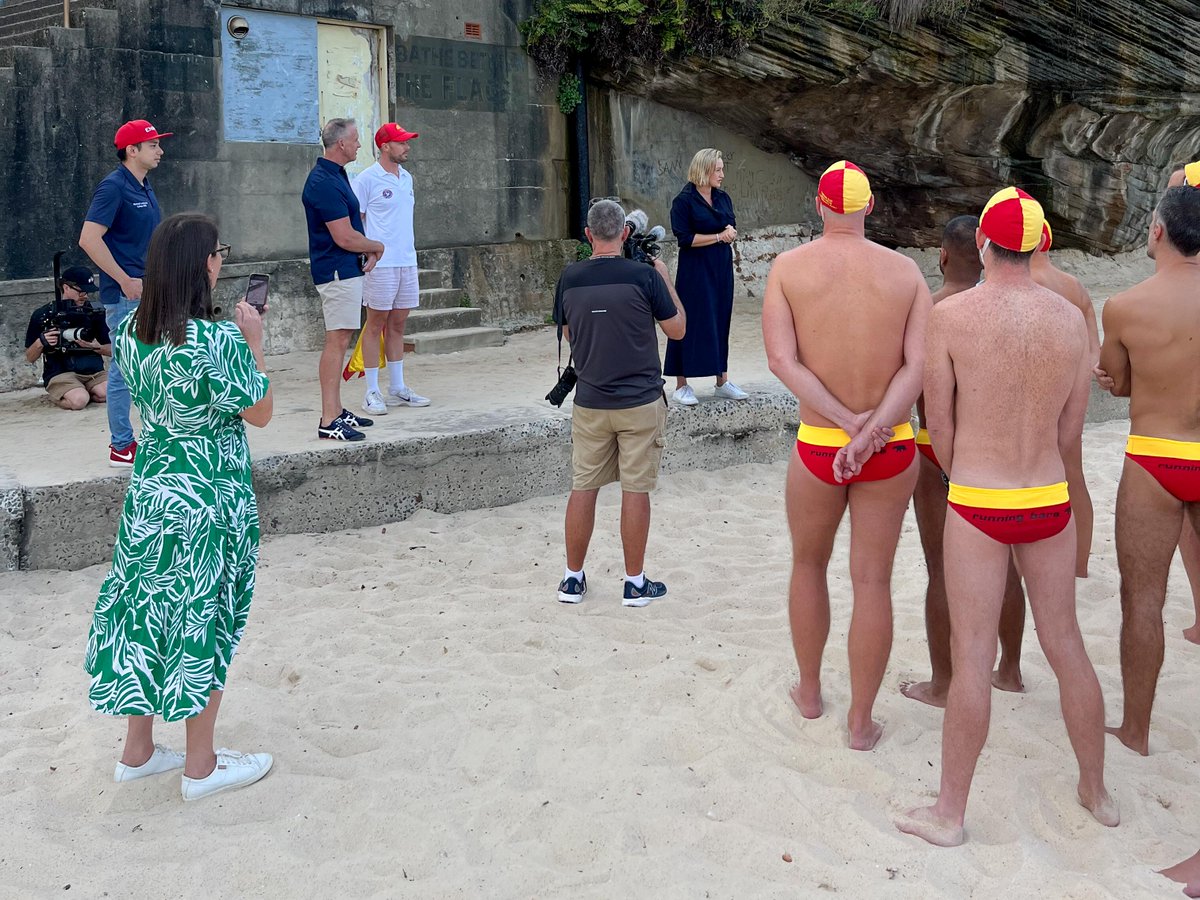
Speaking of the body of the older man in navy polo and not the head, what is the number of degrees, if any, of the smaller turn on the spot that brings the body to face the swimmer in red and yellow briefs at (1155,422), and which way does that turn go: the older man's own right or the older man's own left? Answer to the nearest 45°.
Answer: approximately 45° to the older man's own right

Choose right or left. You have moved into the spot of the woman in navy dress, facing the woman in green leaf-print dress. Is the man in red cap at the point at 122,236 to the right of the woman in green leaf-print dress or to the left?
right

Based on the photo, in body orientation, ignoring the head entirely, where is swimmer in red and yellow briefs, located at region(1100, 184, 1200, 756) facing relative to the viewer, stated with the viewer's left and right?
facing away from the viewer and to the left of the viewer

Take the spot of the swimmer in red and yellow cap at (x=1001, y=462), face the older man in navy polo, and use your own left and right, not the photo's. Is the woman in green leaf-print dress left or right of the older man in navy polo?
left

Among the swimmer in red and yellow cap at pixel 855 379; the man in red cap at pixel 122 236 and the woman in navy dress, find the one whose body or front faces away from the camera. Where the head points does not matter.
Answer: the swimmer in red and yellow cap

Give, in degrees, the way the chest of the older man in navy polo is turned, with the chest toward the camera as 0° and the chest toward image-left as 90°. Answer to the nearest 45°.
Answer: approximately 270°

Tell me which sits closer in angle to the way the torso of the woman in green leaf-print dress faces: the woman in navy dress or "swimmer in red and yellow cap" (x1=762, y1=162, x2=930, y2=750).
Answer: the woman in navy dress

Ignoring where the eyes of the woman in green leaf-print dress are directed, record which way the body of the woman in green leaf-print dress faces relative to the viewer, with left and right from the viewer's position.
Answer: facing away from the viewer and to the right of the viewer

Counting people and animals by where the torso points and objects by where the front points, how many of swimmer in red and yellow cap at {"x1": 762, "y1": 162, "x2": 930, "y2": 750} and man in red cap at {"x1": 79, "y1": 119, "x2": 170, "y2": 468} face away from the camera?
1

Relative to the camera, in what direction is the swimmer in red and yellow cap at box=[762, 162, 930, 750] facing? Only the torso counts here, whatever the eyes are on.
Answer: away from the camera

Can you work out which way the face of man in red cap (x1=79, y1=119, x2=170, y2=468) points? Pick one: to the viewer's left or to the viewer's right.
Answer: to the viewer's right
